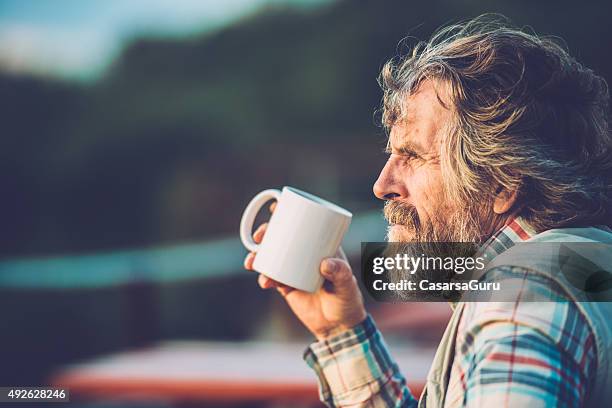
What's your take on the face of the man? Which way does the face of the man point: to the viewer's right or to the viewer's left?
to the viewer's left

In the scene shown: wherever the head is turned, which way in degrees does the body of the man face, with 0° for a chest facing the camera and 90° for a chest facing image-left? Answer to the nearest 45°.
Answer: approximately 90°
